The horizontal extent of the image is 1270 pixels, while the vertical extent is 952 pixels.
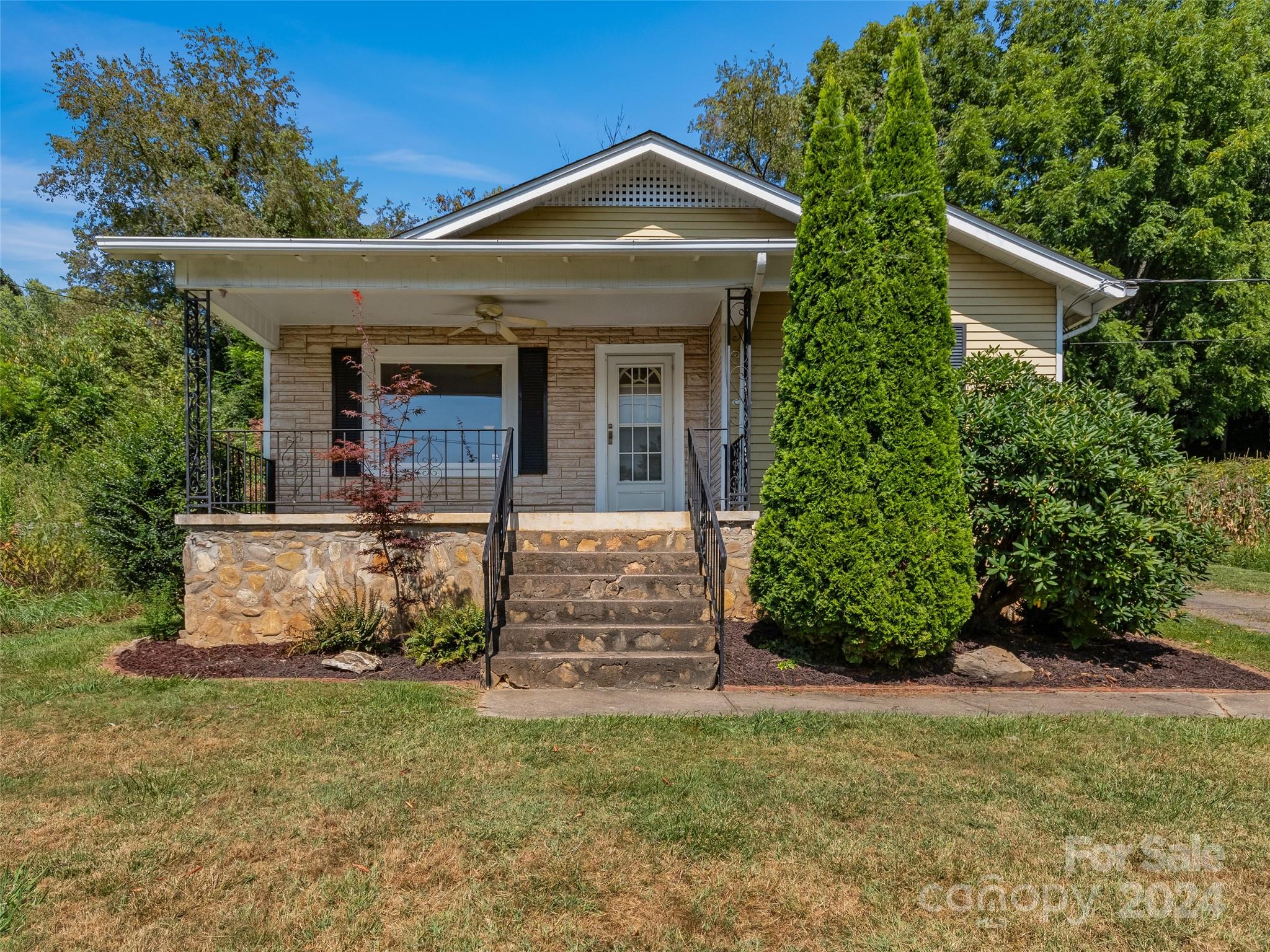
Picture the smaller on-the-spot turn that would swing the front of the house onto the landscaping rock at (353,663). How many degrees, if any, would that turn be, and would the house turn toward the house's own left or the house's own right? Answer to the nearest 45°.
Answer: approximately 45° to the house's own right

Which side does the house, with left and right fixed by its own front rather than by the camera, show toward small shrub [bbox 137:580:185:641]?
right

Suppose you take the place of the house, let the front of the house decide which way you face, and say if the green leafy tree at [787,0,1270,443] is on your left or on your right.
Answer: on your left

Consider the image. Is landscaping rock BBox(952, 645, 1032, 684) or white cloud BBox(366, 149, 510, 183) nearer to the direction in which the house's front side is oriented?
the landscaping rock

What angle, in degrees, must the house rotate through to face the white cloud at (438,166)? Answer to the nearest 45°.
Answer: approximately 180°

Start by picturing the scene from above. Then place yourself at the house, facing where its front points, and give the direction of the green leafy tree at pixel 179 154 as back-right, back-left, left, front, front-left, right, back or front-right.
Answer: back-right

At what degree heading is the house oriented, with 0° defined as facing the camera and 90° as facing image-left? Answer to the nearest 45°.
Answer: approximately 0°

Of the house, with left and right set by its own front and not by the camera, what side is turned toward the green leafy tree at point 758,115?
back

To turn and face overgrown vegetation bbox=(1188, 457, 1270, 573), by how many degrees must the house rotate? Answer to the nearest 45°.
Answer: approximately 135° to its left

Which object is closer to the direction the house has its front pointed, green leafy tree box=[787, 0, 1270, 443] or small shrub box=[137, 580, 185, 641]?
the small shrub

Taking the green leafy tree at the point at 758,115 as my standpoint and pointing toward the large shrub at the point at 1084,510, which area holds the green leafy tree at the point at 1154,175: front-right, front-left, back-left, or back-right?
front-left

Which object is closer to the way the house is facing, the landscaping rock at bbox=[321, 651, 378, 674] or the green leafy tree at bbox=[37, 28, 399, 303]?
the landscaping rock
